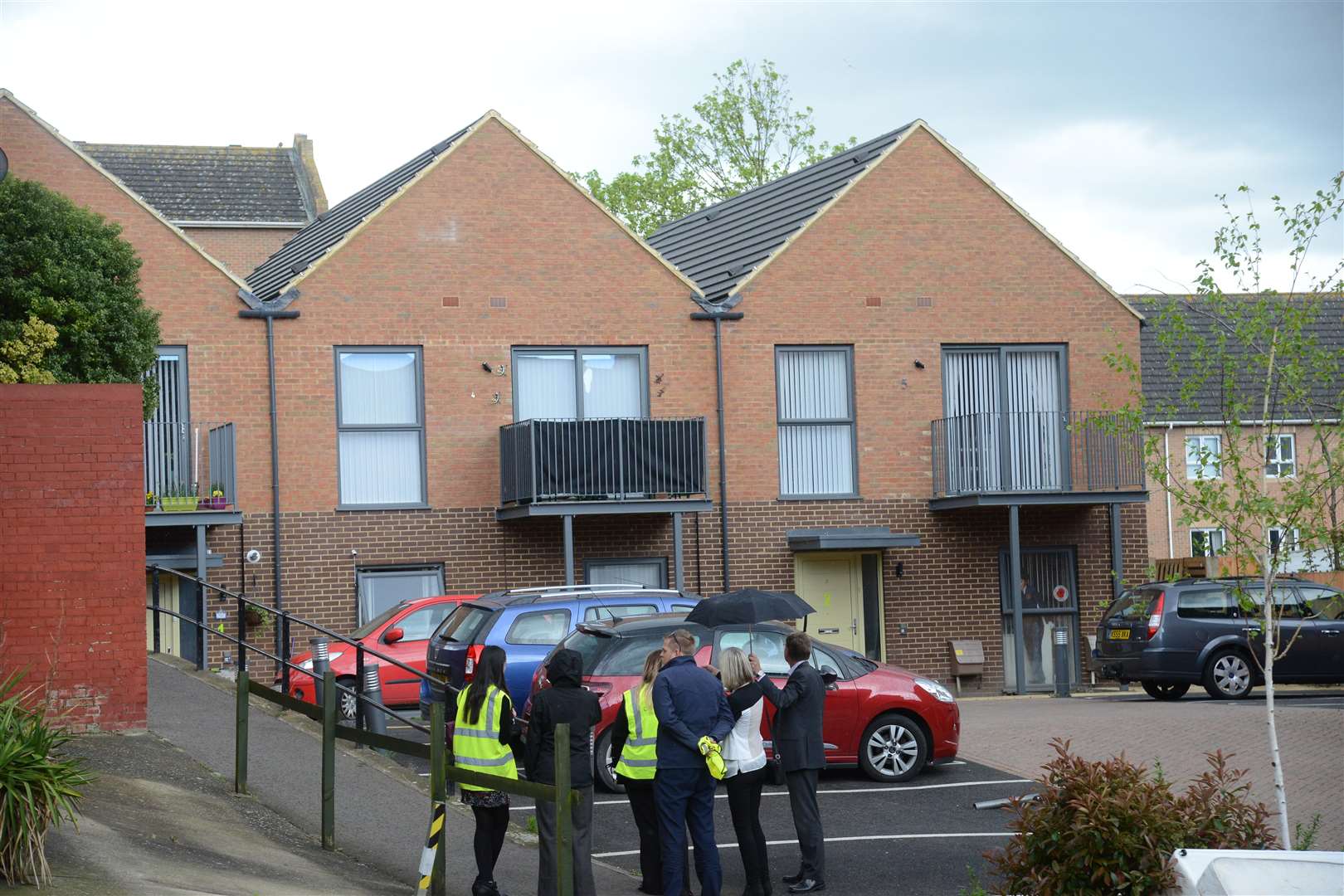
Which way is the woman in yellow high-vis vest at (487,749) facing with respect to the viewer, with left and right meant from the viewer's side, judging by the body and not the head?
facing away from the viewer and to the right of the viewer

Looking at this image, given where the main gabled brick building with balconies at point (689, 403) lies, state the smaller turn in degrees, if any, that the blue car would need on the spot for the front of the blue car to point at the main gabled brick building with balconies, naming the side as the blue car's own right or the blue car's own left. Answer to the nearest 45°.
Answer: approximately 45° to the blue car's own left

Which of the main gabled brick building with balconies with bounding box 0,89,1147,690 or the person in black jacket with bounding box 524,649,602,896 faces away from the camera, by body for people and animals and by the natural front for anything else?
the person in black jacket

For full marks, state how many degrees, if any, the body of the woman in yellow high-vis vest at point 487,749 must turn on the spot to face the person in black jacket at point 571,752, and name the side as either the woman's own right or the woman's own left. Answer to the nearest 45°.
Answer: approximately 45° to the woman's own right

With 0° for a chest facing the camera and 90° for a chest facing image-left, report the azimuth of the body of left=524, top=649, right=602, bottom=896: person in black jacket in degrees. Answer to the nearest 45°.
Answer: approximately 180°

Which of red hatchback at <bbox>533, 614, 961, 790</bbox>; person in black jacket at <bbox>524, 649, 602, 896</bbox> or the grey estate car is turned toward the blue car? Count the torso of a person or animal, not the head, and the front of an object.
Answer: the person in black jacket

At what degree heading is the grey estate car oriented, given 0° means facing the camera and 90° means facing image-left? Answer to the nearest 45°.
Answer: approximately 225°

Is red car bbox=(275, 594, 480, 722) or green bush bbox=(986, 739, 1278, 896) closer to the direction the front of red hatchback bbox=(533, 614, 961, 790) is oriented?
the green bush

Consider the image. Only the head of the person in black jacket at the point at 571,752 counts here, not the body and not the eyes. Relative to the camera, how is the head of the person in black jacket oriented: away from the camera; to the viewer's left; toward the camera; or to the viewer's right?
away from the camera

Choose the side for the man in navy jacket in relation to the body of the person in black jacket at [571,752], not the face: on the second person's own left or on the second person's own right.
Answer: on the second person's own right

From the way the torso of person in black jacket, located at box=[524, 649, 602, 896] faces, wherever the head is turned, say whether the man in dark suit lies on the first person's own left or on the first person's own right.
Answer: on the first person's own right

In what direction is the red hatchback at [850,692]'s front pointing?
to the viewer's right
